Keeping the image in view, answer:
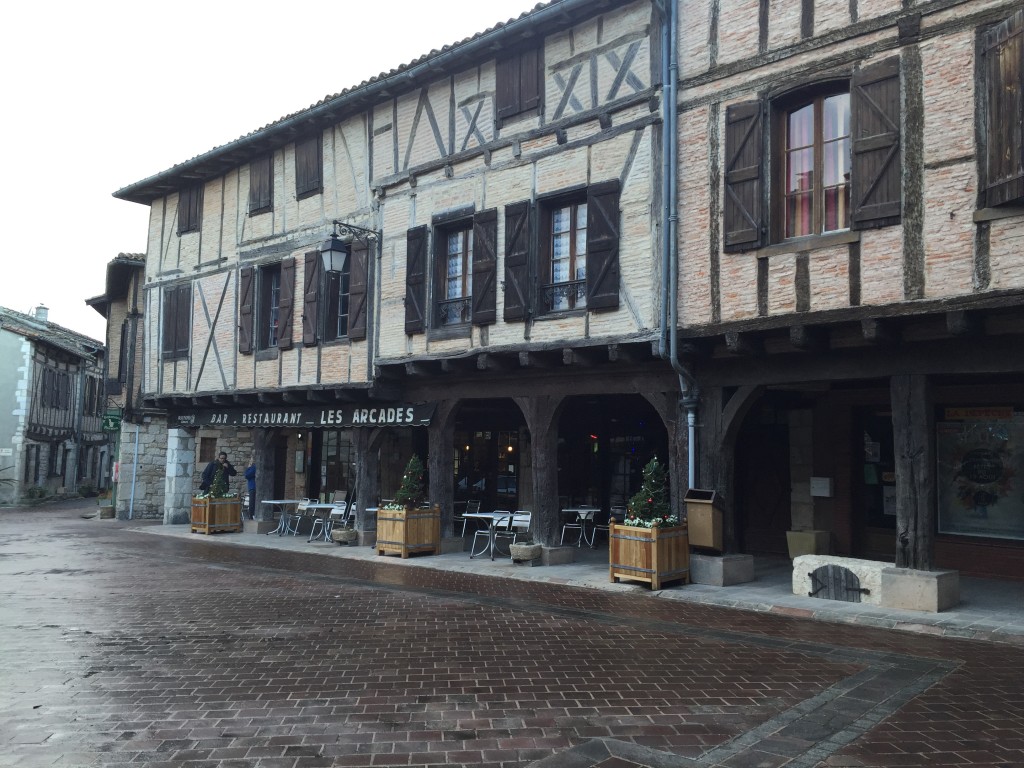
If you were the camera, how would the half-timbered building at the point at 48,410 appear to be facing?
facing the viewer and to the right of the viewer

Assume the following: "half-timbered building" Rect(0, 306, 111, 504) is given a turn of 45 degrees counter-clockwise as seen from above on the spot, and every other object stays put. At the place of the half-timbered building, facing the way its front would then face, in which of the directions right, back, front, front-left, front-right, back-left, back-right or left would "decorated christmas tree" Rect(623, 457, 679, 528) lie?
right

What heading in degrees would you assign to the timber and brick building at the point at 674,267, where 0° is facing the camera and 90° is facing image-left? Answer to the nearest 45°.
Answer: approximately 45°

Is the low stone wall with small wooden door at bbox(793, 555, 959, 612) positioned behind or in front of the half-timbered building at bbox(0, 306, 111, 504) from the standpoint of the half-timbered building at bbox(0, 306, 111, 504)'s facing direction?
in front

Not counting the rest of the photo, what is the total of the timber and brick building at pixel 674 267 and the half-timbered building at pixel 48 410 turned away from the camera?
0

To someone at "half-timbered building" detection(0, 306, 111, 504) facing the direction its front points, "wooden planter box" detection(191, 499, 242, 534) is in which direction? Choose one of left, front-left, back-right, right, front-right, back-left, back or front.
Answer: front-right

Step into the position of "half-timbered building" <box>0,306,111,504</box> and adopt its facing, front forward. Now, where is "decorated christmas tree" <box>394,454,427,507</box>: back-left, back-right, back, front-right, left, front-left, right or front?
front-right

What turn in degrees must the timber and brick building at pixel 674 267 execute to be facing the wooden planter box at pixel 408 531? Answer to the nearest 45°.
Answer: approximately 90° to its right

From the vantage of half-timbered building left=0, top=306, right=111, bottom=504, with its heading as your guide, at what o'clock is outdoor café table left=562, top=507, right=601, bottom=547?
The outdoor café table is roughly at 1 o'clock from the half-timbered building.

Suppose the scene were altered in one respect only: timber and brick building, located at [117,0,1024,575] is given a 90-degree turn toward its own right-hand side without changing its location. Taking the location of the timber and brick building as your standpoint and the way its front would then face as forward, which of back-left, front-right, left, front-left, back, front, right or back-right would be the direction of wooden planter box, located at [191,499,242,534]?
front

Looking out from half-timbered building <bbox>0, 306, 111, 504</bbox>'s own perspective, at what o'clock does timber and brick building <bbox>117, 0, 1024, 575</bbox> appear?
The timber and brick building is roughly at 1 o'clock from the half-timbered building.

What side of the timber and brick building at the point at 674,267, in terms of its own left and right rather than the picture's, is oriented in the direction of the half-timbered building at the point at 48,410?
right

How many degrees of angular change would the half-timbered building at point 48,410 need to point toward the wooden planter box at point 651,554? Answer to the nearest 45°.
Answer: approximately 45° to its right
